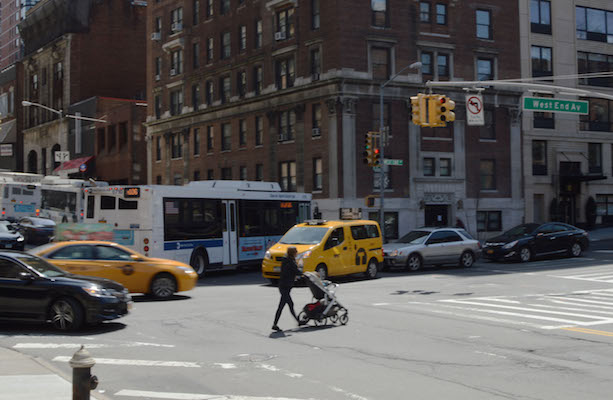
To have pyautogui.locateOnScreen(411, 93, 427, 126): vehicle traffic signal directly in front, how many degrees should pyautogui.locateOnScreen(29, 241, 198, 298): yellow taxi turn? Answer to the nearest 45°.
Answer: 0° — it already faces it

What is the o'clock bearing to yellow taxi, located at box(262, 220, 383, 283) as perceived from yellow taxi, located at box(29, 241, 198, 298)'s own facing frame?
yellow taxi, located at box(262, 220, 383, 283) is roughly at 11 o'clock from yellow taxi, located at box(29, 241, 198, 298).

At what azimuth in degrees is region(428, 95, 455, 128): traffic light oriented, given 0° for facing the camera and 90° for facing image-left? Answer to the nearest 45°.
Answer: approximately 315°

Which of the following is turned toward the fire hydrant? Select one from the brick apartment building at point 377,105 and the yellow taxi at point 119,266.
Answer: the brick apartment building

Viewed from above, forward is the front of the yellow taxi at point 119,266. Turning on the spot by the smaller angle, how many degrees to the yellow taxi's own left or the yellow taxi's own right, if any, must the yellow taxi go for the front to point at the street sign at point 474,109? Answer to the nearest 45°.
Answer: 0° — it already faces it

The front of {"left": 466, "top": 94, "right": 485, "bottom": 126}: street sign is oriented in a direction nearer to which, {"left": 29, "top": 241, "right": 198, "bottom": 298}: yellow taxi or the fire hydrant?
the fire hydrant

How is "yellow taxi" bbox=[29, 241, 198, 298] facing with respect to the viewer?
to the viewer's right
